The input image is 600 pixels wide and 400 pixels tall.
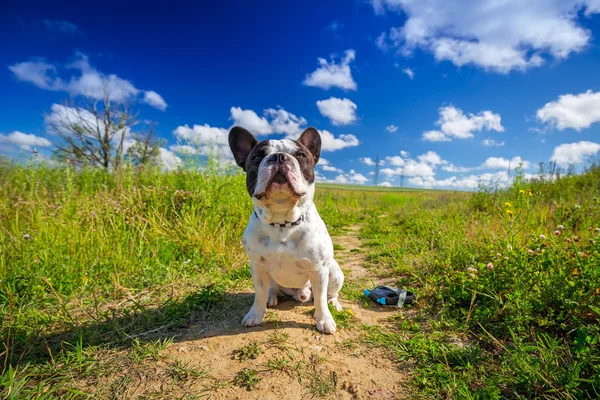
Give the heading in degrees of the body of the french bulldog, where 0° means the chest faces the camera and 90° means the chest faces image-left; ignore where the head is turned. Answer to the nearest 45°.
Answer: approximately 0°
